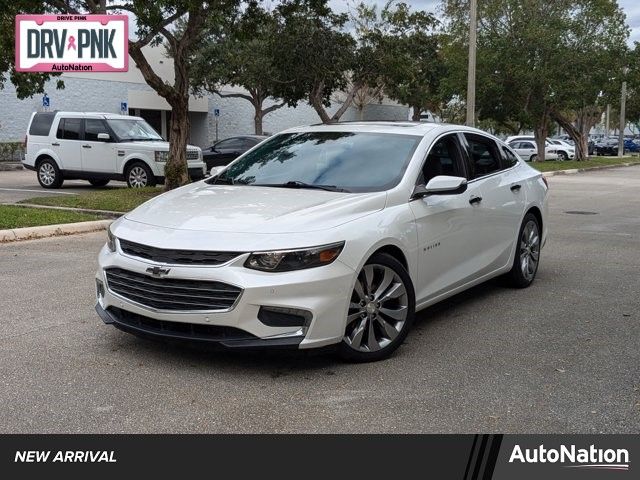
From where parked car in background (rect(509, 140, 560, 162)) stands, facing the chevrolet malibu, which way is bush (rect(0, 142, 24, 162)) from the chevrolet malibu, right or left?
right

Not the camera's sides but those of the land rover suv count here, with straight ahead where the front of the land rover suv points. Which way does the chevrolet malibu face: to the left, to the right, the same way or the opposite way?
to the right

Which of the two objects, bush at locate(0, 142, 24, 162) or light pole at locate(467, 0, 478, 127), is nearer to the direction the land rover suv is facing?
the light pole

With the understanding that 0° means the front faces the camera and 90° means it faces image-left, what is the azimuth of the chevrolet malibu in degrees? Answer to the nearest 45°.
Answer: approximately 45°

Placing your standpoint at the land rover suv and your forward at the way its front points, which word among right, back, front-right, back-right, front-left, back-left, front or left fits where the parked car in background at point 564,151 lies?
left

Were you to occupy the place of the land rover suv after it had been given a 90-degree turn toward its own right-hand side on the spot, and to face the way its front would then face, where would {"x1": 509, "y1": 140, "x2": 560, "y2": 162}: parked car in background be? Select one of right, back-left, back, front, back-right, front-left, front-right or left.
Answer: back

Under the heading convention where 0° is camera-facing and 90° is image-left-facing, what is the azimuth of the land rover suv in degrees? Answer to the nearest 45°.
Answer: approximately 315°

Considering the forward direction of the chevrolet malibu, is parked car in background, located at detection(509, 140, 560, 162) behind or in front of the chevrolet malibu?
behind

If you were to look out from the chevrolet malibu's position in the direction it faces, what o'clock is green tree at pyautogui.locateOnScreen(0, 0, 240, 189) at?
The green tree is roughly at 4 o'clock from the chevrolet malibu.

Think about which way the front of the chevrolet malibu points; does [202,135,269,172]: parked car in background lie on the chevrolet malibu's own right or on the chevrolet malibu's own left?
on the chevrolet malibu's own right
